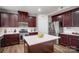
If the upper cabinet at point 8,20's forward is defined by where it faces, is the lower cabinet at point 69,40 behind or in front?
in front

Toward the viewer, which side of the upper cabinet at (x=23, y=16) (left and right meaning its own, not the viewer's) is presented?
front

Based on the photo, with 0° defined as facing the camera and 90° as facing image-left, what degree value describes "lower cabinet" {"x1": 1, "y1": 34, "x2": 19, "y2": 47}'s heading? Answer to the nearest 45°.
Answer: approximately 315°

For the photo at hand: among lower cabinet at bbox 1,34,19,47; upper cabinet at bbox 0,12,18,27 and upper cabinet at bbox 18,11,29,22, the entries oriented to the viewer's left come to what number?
0

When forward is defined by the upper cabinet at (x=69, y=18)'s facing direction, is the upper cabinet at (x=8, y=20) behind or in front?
in front

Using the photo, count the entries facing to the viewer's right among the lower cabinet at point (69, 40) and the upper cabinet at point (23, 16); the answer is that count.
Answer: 0

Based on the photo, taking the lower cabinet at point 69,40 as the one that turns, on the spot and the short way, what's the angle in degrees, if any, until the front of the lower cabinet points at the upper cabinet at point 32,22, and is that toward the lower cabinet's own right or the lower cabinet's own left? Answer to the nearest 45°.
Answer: approximately 45° to the lower cabinet's own right

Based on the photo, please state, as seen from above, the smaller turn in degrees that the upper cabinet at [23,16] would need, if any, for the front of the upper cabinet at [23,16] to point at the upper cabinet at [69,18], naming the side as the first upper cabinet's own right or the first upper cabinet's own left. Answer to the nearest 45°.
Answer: approximately 90° to the first upper cabinet's own left

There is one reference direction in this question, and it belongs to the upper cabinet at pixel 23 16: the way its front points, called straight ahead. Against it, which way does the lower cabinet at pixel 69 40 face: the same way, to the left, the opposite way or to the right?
to the right

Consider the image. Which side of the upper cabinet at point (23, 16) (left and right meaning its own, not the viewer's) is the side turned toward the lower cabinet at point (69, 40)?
left
